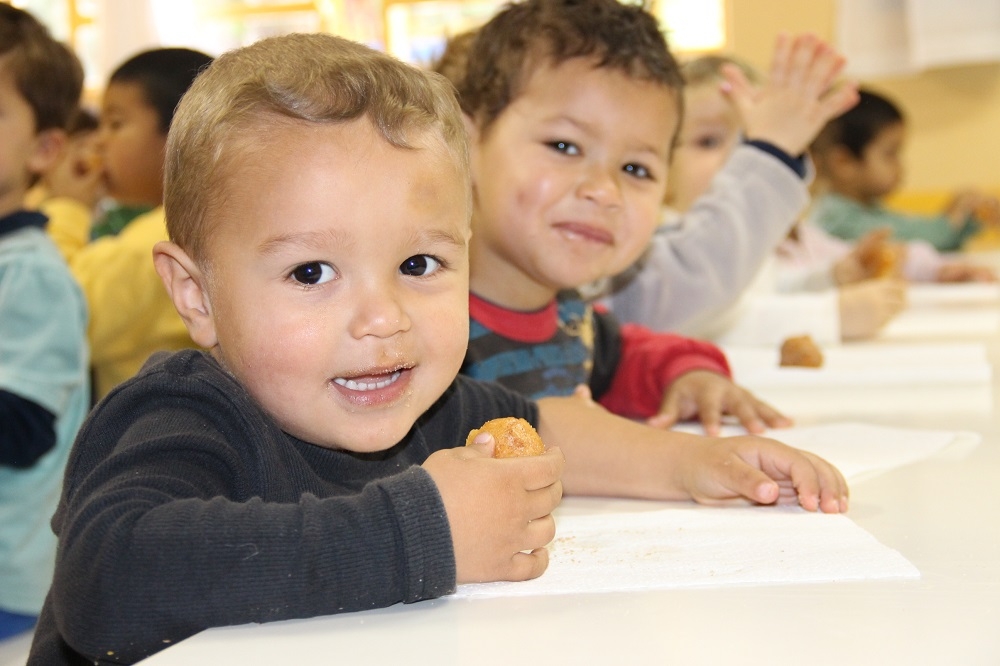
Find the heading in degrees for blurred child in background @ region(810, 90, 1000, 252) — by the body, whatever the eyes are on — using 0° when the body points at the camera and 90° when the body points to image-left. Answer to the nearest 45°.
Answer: approximately 270°

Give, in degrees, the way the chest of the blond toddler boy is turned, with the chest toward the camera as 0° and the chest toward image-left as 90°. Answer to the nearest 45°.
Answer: approximately 315°

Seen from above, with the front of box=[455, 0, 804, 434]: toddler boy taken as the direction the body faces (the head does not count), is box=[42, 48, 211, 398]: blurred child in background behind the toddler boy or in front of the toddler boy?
behind
